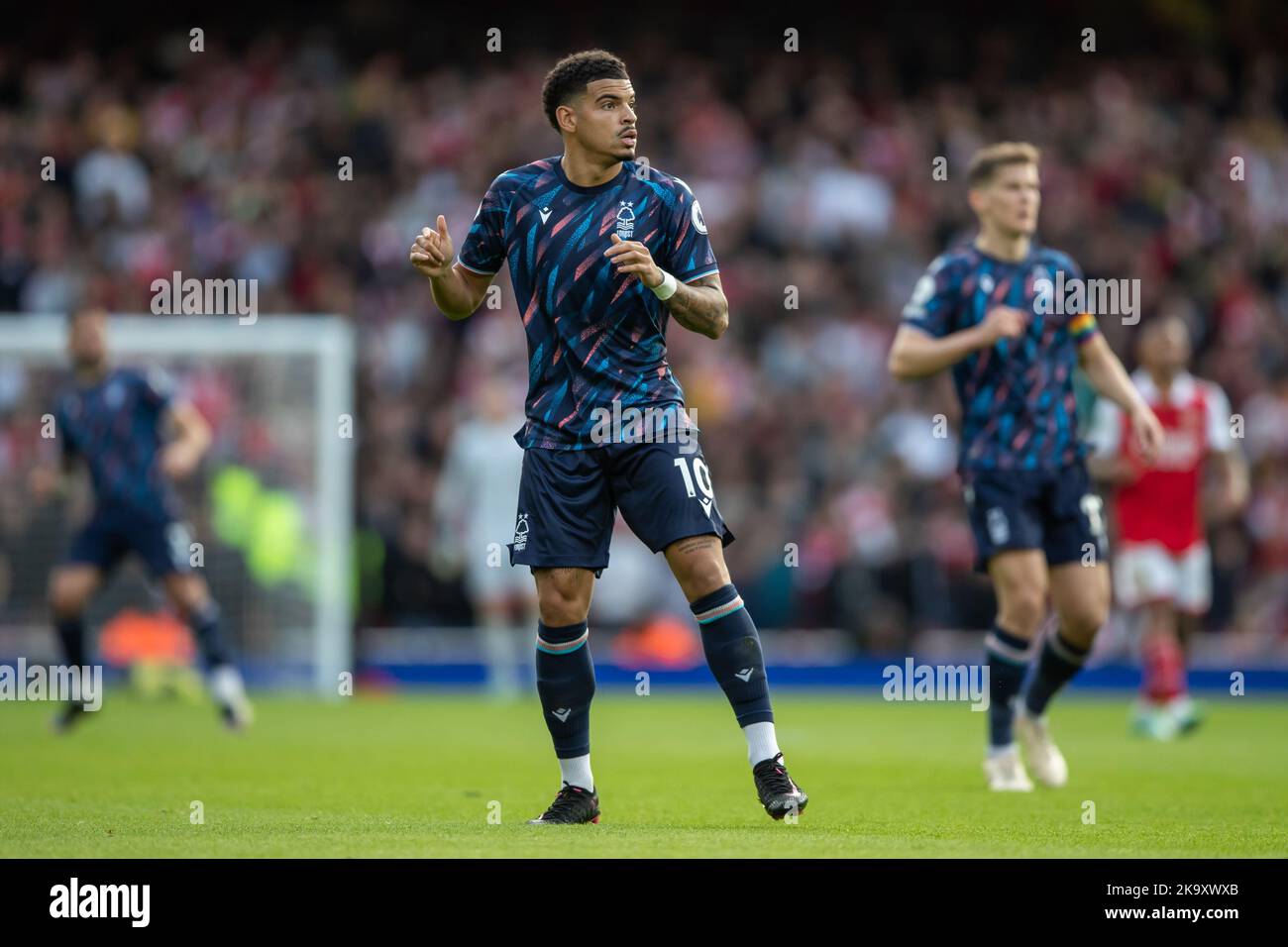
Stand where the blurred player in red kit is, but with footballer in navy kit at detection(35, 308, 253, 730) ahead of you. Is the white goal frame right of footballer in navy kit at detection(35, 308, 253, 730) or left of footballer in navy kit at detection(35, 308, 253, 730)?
right

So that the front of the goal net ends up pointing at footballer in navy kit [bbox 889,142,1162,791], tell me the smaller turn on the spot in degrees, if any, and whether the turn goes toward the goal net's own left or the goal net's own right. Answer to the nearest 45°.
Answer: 0° — it already faces them

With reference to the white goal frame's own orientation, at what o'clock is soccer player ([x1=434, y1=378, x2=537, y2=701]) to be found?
The soccer player is roughly at 10 o'clock from the white goal frame.

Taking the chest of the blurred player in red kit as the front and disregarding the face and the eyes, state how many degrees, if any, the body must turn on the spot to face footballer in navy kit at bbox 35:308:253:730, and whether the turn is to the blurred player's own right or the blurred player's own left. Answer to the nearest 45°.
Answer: approximately 90° to the blurred player's own right

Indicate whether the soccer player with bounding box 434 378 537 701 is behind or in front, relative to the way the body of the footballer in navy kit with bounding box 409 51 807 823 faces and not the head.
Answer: behind

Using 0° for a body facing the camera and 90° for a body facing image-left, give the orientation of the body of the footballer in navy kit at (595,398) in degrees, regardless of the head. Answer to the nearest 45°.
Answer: approximately 0°

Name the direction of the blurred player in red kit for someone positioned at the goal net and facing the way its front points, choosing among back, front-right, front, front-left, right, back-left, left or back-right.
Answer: front-left

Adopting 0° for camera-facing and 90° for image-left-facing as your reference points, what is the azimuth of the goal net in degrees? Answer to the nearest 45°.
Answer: approximately 0°
